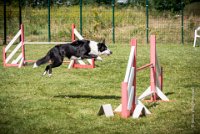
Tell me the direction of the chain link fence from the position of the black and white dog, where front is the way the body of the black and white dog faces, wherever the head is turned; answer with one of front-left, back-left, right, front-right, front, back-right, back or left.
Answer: left

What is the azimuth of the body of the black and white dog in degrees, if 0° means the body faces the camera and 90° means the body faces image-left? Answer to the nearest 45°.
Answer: approximately 270°

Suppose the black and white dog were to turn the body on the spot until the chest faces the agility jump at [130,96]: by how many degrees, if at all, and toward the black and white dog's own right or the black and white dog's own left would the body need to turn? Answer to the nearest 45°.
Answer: approximately 90° to the black and white dog's own right
